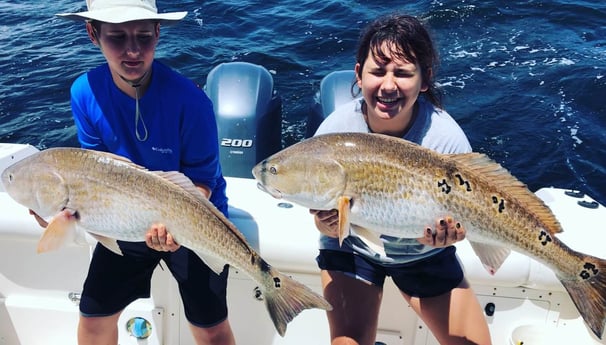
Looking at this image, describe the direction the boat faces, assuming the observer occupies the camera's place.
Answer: facing the viewer
